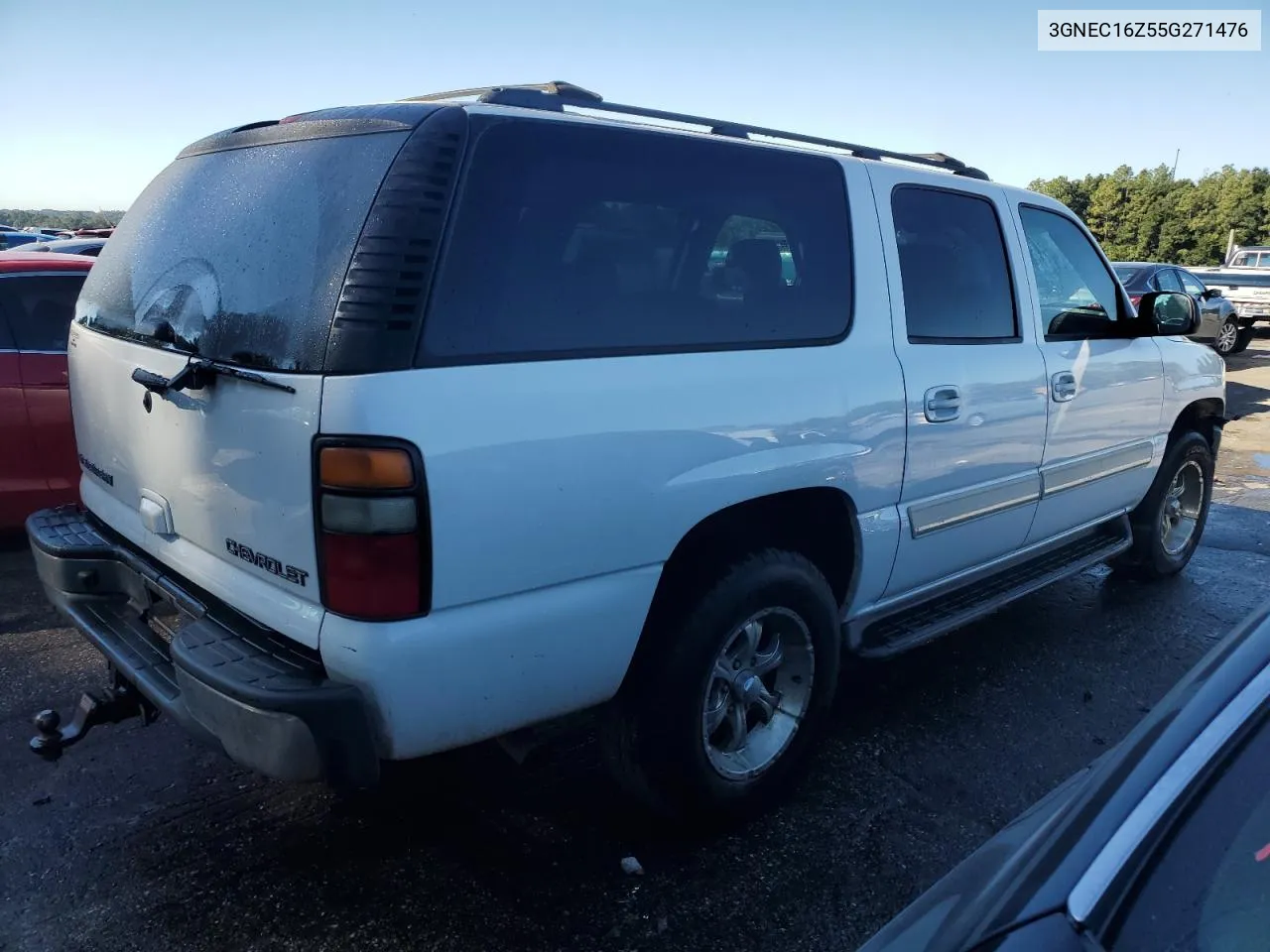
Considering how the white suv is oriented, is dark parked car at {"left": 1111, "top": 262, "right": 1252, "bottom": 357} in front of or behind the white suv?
in front

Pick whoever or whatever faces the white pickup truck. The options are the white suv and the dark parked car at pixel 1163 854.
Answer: the white suv

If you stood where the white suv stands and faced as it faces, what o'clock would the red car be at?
The red car is roughly at 9 o'clock from the white suv.

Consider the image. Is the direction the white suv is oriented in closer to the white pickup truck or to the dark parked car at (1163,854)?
the white pickup truck

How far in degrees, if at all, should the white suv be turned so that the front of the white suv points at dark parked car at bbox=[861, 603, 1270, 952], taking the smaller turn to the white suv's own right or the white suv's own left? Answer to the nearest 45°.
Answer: approximately 90° to the white suv's own right

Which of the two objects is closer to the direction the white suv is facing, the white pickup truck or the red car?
the white pickup truck

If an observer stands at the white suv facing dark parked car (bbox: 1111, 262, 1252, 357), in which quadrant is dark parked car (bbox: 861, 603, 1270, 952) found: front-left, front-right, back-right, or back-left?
back-right

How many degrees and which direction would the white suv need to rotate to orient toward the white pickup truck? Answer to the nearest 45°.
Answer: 0° — it already faces it

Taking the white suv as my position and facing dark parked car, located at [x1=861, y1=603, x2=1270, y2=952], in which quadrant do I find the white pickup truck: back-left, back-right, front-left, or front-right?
back-left

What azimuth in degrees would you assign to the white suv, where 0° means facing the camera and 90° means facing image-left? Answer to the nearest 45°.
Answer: approximately 225°
